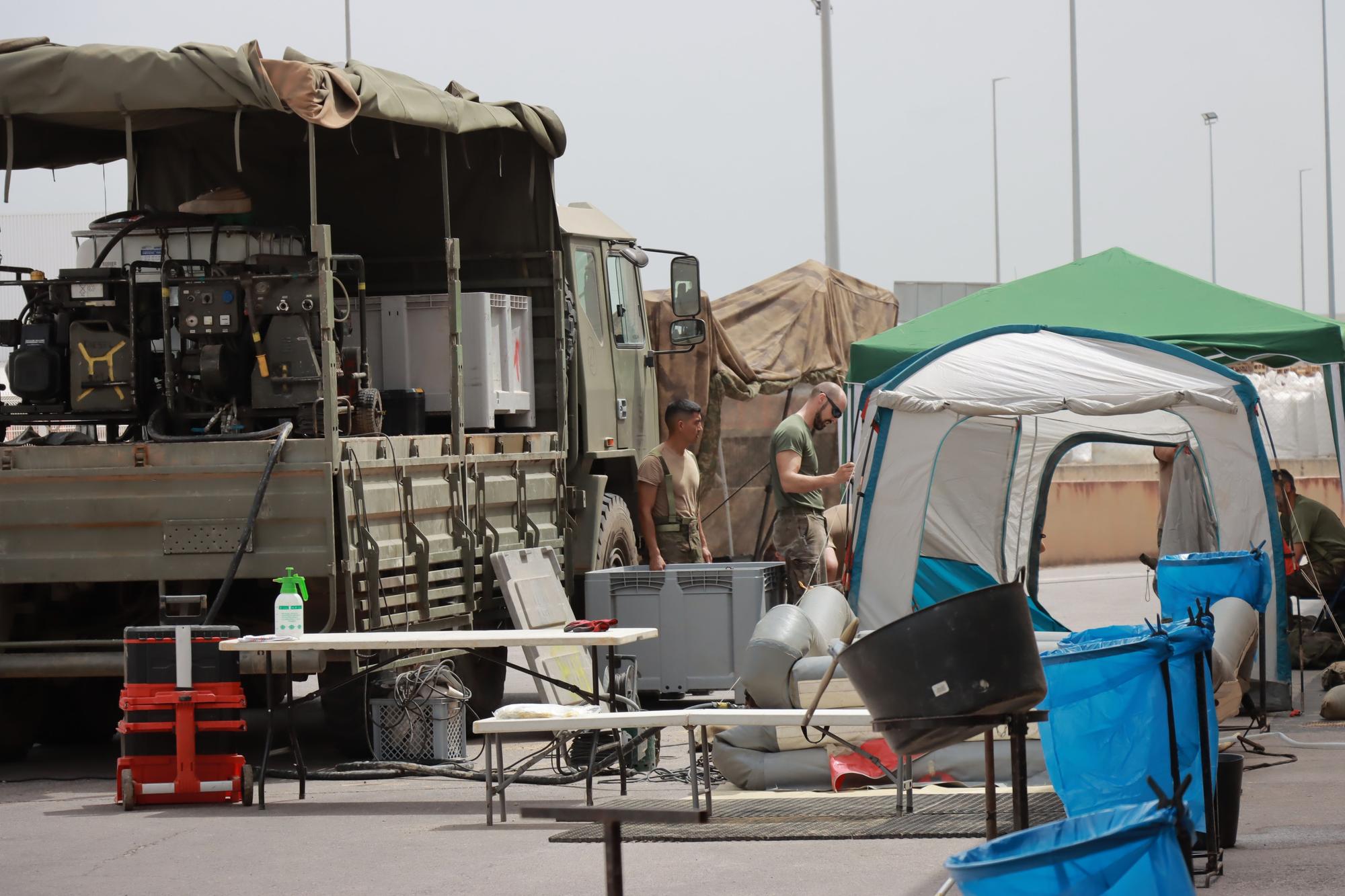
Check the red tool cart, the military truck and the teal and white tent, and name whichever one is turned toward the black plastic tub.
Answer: the teal and white tent

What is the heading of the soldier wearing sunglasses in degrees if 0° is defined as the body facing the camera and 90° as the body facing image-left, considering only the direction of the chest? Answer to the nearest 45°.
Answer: approximately 270°

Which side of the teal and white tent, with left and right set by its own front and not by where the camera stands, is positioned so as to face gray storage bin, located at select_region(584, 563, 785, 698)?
right

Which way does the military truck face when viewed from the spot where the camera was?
facing away from the viewer and to the right of the viewer

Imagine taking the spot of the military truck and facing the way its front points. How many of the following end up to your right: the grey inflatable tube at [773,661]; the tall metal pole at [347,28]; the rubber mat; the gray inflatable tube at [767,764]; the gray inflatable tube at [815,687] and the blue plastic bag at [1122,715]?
5

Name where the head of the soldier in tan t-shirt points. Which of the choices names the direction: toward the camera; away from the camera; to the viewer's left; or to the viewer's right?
to the viewer's right

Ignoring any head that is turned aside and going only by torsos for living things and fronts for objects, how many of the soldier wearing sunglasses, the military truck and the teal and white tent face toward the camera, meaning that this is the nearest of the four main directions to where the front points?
1

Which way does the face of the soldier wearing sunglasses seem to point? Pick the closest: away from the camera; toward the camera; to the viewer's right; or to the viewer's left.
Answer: to the viewer's right

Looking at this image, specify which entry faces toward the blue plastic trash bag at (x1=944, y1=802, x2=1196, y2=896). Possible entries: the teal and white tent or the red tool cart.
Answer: the teal and white tent

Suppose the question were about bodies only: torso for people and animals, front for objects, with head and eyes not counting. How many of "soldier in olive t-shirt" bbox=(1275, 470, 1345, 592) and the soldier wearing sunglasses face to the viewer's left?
1

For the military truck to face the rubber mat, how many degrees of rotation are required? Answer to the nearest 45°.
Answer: approximately 90° to its right

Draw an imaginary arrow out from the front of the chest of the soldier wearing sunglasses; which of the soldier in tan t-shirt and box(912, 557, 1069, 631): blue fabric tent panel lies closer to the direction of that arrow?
the blue fabric tent panel

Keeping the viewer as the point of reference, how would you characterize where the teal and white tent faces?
facing the viewer
